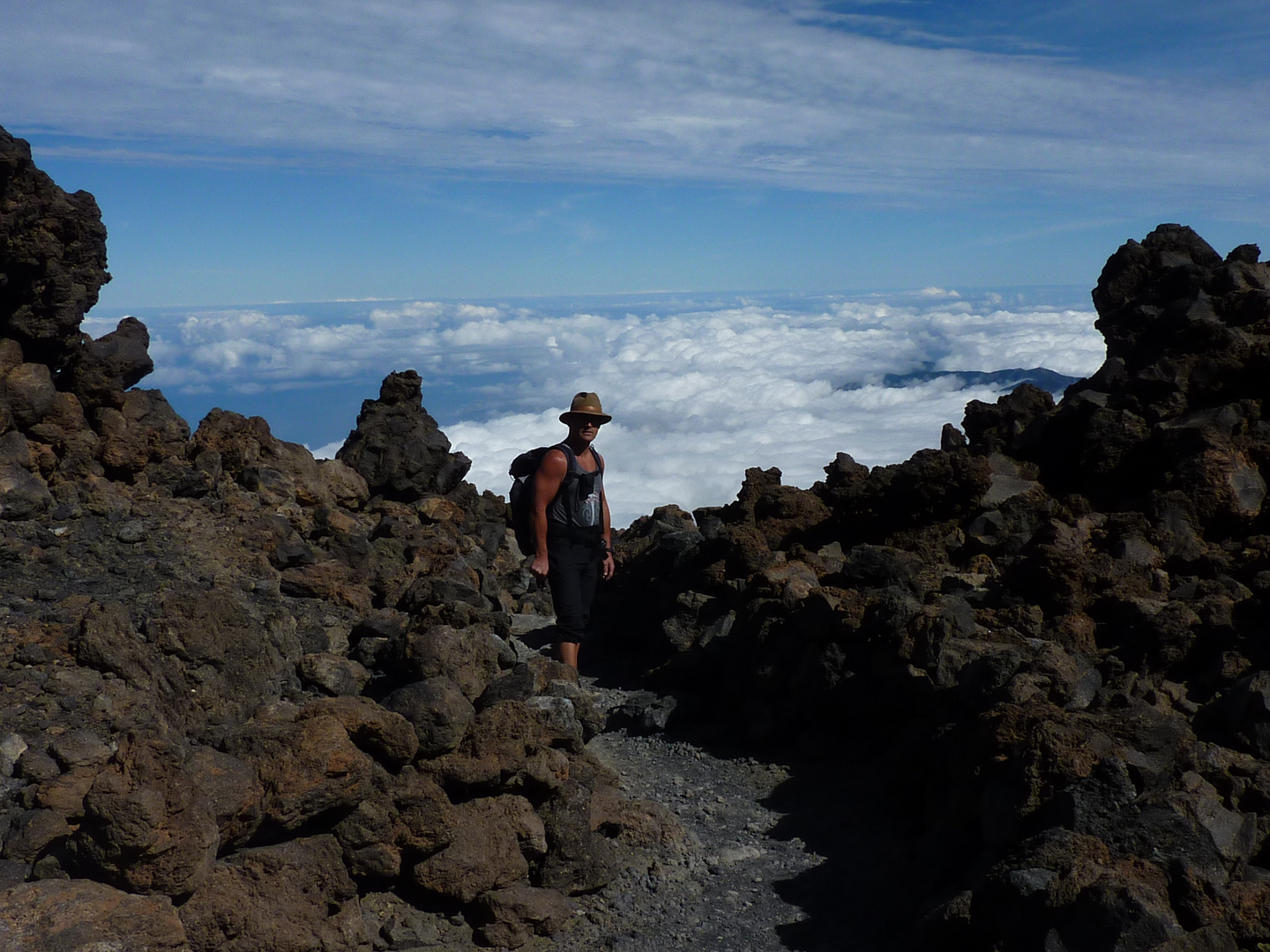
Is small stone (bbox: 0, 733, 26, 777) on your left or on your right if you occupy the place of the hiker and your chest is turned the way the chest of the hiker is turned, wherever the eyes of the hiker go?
on your right

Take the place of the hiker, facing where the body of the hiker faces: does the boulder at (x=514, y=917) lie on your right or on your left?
on your right

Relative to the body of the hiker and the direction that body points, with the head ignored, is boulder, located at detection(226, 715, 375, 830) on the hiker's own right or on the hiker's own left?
on the hiker's own right

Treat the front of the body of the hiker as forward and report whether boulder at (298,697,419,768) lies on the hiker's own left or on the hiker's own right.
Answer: on the hiker's own right

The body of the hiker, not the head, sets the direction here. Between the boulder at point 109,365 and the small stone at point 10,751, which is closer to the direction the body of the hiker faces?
the small stone

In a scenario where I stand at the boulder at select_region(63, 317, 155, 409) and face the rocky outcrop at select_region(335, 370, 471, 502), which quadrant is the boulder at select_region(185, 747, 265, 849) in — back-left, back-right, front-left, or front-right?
back-right

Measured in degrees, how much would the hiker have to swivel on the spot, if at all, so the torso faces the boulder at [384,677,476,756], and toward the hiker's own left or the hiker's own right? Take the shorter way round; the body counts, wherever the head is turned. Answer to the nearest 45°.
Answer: approximately 45° to the hiker's own right

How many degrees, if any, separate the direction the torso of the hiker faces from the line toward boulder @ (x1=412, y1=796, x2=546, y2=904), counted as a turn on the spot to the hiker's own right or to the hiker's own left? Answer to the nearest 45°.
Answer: approximately 45° to the hiker's own right

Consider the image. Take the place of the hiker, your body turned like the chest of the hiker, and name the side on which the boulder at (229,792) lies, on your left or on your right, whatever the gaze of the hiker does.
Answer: on your right

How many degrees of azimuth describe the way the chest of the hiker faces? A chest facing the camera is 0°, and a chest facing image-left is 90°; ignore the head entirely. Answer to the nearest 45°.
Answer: approximately 315°
